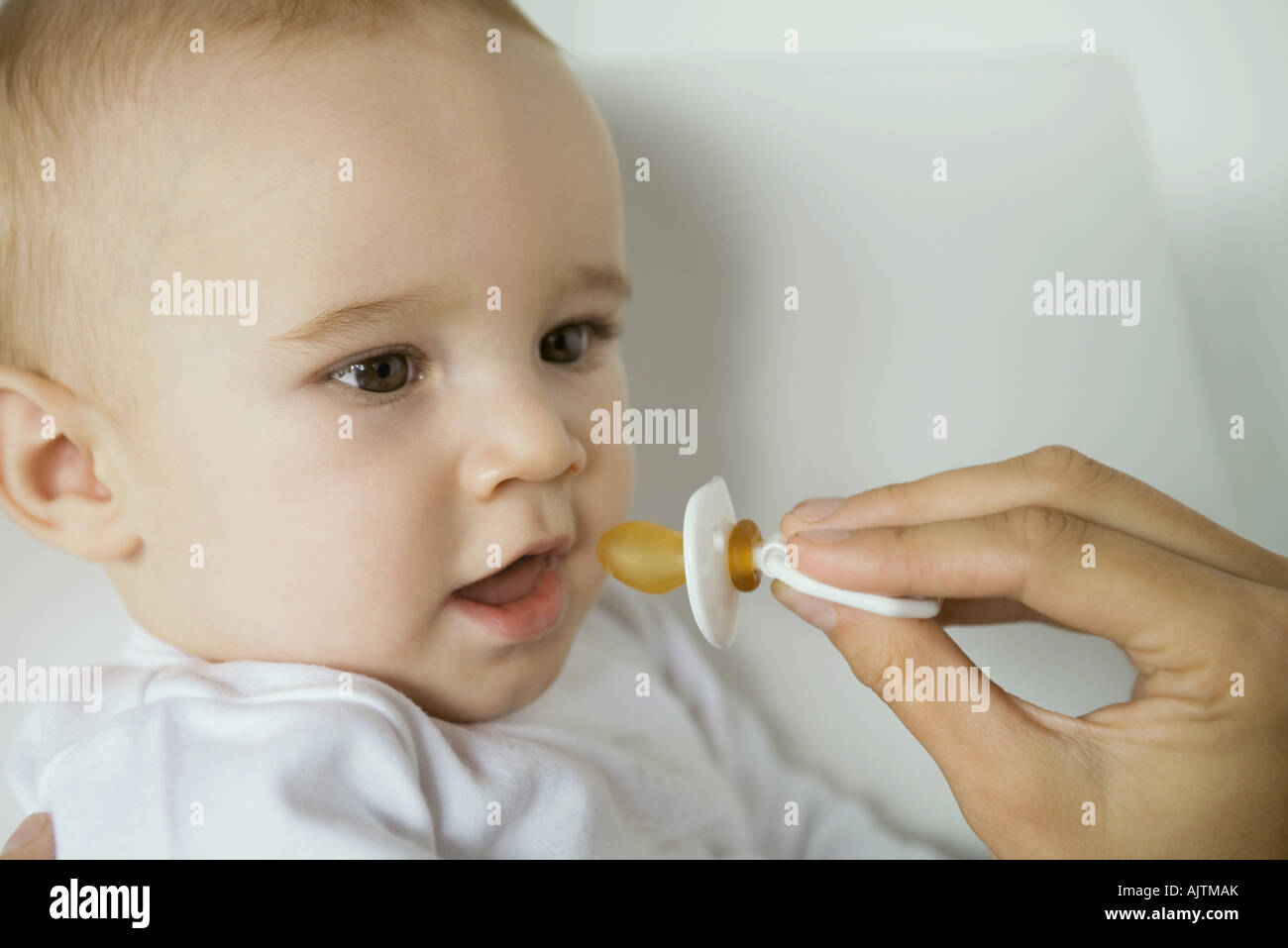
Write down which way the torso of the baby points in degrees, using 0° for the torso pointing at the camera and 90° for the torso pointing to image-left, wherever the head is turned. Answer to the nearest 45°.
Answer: approximately 315°
